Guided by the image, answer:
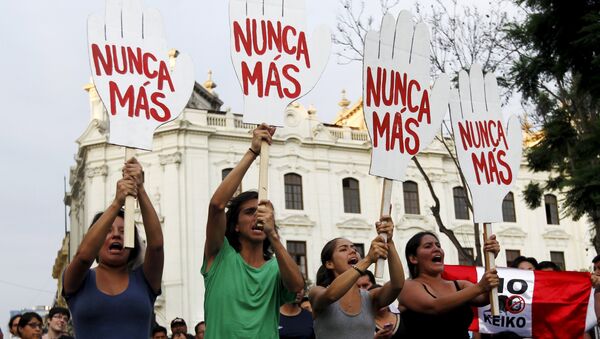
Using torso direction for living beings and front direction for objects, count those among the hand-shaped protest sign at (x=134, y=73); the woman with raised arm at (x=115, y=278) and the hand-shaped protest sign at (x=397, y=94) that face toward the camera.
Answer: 3

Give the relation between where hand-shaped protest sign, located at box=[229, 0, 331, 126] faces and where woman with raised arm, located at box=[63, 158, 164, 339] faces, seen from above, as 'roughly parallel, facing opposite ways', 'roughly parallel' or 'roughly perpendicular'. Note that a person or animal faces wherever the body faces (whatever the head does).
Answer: roughly parallel

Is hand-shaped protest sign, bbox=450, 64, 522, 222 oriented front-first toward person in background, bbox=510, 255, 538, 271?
no

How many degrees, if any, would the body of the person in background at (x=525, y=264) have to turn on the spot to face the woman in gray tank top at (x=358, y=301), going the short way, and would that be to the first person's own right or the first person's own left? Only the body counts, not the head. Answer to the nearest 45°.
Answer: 0° — they already face them

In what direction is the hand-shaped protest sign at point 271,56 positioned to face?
toward the camera

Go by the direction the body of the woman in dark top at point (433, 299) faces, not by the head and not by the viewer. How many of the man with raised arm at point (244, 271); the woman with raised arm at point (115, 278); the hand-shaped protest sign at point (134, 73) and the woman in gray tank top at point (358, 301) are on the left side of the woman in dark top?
0

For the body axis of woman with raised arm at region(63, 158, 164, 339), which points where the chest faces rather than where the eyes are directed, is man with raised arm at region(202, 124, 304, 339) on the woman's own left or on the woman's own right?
on the woman's own left

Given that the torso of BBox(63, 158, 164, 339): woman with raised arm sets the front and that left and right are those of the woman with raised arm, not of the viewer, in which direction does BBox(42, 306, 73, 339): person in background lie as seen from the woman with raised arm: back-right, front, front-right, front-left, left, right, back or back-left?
back

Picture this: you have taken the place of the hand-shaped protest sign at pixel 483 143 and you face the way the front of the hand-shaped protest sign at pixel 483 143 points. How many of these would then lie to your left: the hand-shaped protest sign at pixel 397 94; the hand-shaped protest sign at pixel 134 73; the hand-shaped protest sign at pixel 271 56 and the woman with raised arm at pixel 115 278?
0

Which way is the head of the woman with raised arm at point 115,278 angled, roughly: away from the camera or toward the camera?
toward the camera

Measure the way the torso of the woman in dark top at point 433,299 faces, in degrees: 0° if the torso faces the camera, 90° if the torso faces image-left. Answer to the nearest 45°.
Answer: approximately 315°

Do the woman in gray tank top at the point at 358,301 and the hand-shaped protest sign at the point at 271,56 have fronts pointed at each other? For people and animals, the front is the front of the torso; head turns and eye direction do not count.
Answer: no

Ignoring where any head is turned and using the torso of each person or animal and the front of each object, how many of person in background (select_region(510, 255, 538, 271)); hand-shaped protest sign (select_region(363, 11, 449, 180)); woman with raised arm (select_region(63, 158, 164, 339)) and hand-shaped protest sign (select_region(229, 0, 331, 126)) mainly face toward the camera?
4

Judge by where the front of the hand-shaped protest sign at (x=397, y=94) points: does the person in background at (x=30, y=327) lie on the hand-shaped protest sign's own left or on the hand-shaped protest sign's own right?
on the hand-shaped protest sign's own right

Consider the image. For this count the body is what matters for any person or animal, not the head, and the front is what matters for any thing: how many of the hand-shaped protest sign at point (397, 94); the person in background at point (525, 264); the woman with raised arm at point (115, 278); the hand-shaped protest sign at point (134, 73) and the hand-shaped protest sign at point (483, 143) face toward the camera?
5
